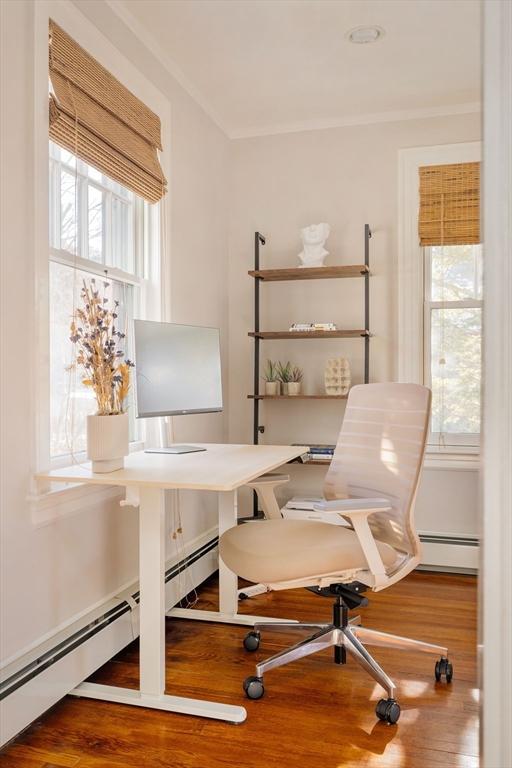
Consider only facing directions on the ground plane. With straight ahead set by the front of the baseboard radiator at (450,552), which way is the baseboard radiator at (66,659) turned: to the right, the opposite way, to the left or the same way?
to the left

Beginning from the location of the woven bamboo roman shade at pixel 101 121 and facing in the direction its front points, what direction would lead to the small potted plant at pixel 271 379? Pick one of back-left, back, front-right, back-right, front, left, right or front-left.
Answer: left

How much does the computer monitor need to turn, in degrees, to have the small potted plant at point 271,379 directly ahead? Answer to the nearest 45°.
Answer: approximately 90° to its left

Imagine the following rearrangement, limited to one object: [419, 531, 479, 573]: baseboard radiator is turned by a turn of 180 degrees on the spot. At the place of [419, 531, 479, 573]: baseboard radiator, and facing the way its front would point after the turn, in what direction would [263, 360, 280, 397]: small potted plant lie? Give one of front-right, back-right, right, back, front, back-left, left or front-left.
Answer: left

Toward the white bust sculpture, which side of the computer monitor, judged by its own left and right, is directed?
left

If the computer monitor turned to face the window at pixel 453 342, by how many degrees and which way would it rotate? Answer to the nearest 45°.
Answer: approximately 90° to its left

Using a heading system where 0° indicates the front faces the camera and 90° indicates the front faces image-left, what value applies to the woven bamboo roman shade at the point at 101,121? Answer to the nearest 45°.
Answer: approximately 315°

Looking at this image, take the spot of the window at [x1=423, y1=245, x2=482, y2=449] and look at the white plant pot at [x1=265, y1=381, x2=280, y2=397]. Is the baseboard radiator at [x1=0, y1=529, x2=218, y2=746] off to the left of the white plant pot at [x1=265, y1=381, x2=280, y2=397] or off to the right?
left

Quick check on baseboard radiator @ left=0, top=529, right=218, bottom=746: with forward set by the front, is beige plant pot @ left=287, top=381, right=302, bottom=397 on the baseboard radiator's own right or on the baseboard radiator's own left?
on the baseboard radiator's own left

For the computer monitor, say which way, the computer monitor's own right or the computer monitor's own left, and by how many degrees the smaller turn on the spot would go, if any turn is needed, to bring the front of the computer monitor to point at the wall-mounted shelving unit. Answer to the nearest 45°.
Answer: approximately 90° to the computer monitor's own left

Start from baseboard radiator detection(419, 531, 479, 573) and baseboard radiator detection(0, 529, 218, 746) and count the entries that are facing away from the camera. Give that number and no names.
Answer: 0

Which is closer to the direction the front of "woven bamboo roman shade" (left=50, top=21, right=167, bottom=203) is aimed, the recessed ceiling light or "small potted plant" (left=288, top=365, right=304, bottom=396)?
the recessed ceiling light

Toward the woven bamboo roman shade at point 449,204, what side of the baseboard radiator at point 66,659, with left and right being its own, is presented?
left

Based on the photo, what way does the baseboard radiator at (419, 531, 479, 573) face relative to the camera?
toward the camera
